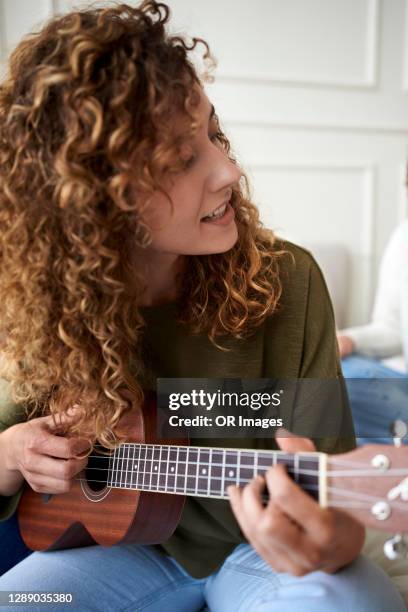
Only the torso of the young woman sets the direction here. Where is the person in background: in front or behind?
behind

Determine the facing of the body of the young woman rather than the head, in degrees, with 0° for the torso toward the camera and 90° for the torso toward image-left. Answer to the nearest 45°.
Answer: approximately 0°
